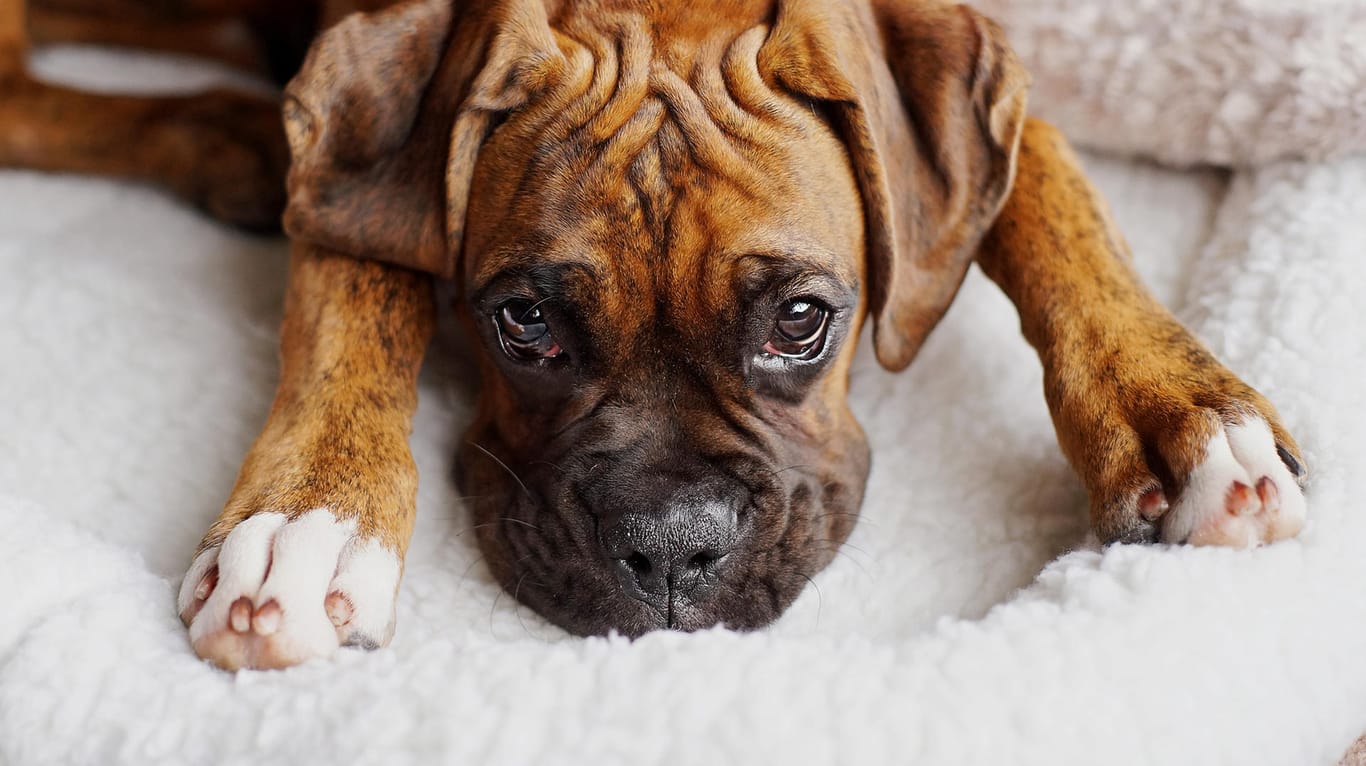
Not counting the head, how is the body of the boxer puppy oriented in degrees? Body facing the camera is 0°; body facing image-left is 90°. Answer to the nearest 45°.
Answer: approximately 0°
